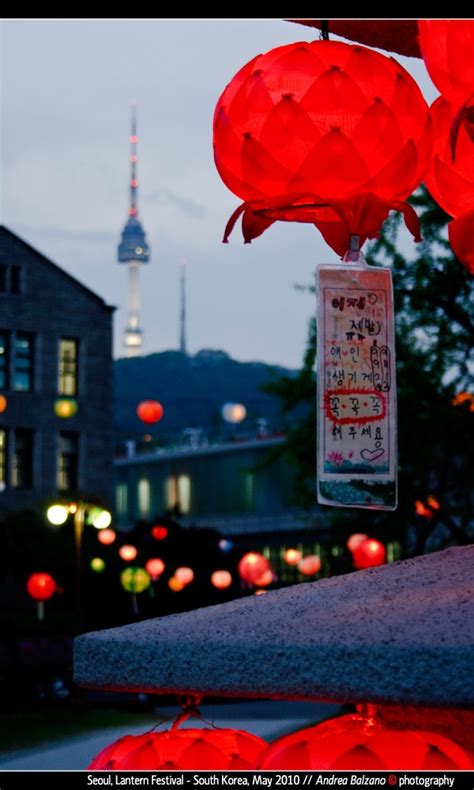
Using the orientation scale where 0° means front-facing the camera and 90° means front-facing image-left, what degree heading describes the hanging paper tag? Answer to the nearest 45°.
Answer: approximately 0°

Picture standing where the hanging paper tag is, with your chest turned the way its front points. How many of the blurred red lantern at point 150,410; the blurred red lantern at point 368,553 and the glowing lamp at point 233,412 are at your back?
3

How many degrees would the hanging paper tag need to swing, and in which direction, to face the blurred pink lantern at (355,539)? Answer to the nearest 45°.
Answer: approximately 180°

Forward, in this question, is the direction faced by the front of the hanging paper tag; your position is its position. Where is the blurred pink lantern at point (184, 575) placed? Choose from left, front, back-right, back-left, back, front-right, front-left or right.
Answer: back

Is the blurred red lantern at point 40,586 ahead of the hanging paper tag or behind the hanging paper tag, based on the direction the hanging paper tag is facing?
behind

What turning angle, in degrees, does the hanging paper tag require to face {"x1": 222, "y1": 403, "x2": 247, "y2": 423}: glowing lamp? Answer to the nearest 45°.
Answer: approximately 180°

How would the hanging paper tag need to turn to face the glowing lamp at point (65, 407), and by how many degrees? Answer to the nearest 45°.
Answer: approximately 180°

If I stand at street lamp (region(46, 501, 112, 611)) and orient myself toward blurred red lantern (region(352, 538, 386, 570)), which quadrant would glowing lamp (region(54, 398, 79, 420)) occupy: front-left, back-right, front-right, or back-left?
back-left

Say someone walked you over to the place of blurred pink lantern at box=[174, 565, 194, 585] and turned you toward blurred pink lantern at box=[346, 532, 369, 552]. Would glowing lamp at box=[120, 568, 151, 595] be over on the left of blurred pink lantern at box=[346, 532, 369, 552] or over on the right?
right

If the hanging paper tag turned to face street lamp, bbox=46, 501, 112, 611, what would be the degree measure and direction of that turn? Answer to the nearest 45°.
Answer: approximately 180°
